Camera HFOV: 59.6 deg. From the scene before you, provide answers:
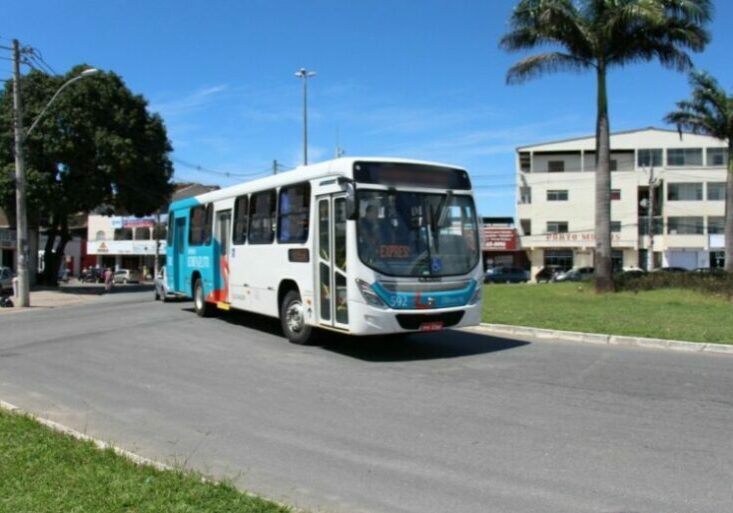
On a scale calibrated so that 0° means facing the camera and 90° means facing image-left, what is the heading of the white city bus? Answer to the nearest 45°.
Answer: approximately 315°

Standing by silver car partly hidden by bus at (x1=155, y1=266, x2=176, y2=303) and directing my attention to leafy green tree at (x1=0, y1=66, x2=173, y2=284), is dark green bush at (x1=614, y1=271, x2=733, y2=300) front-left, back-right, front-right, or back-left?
back-right

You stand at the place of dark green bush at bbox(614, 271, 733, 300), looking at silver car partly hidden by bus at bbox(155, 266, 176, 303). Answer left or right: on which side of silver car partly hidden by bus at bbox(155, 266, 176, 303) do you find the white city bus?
left

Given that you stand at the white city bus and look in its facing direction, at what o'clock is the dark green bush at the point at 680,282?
The dark green bush is roughly at 9 o'clock from the white city bus.

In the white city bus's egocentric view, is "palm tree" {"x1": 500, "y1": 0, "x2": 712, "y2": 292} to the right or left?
on its left

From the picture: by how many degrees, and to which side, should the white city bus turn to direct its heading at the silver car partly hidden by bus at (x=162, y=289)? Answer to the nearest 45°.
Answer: approximately 180°

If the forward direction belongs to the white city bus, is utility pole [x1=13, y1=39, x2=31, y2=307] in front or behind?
behind

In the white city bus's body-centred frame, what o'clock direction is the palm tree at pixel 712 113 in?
The palm tree is roughly at 9 o'clock from the white city bus.

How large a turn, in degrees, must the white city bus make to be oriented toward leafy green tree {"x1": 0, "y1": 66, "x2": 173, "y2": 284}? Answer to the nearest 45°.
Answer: approximately 180°

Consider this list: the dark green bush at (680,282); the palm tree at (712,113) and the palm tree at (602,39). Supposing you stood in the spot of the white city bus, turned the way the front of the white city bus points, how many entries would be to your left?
3
